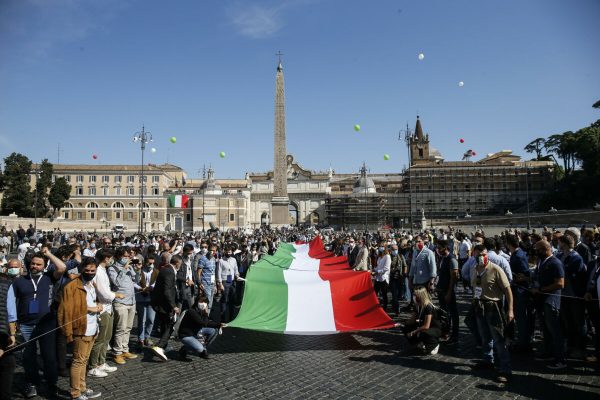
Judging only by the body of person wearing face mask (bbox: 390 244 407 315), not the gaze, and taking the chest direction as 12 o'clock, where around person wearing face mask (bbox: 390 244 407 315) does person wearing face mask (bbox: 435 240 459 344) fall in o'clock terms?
person wearing face mask (bbox: 435 240 459 344) is roughly at 10 o'clock from person wearing face mask (bbox: 390 244 407 315).

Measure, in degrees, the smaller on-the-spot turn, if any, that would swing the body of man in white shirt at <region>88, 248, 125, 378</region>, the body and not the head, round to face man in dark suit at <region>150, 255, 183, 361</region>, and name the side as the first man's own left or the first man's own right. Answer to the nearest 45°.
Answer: approximately 45° to the first man's own left

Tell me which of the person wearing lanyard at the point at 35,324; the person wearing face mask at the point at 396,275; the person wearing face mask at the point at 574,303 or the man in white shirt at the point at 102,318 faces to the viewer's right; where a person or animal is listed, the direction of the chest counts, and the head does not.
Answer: the man in white shirt

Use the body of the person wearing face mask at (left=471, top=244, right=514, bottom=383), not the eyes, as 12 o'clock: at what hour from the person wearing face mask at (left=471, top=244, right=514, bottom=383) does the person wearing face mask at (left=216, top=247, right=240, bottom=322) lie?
the person wearing face mask at (left=216, top=247, right=240, bottom=322) is roughly at 2 o'clock from the person wearing face mask at (left=471, top=244, right=514, bottom=383).

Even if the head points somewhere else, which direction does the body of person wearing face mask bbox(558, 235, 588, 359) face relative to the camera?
to the viewer's left

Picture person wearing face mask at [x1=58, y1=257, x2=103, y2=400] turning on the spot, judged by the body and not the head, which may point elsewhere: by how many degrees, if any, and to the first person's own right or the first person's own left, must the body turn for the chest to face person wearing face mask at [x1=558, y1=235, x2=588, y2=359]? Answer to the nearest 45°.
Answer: approximately 45° to the first person's own left

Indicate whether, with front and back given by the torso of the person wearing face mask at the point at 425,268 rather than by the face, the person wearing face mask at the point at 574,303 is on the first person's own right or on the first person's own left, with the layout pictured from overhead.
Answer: on the first person's own left

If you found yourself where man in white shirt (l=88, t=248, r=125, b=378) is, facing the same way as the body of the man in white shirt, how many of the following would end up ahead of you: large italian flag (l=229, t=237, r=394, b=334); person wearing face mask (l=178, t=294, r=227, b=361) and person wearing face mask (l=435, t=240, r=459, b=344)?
3
